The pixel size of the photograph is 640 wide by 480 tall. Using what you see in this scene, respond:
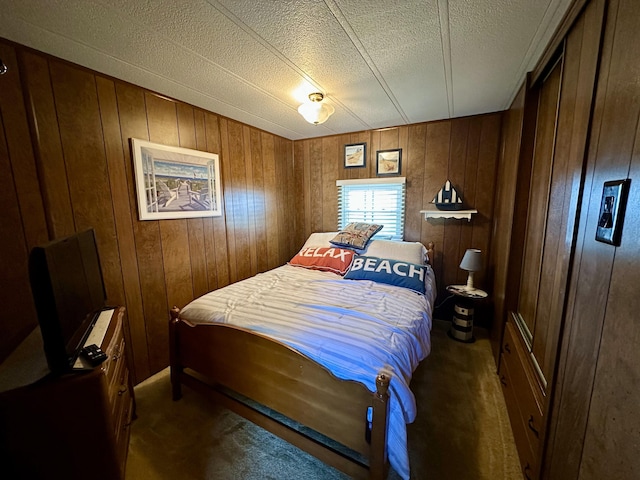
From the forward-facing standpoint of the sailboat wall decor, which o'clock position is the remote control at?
The remote control is roughly at 1 o'clock from the sailboat wall decor.

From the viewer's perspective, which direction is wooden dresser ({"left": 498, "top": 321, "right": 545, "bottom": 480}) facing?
to the viewer's left

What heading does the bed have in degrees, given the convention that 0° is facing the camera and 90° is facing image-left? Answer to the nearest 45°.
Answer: approximately 45°

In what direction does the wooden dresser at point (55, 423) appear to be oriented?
to the viewer's right

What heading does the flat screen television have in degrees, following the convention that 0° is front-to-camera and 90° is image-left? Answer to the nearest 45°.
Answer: approximately 315°

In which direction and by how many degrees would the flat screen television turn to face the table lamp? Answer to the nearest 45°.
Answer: approximately 45° to its left

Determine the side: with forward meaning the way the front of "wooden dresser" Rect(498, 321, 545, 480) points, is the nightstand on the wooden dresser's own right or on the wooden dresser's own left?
on the wooden dresser's own right

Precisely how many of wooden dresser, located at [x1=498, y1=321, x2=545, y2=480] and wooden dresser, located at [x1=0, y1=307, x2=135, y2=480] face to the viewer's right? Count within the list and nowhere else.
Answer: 1

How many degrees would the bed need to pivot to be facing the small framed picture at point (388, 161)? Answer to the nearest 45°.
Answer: approximately 180°

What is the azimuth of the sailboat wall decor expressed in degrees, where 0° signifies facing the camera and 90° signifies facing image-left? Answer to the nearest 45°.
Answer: approximately 0°
